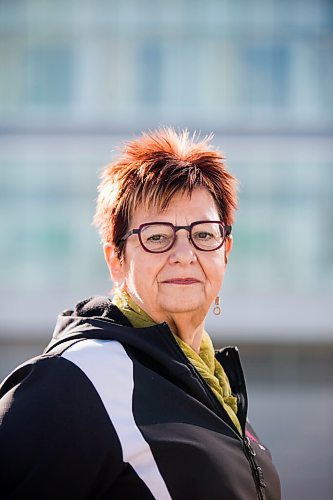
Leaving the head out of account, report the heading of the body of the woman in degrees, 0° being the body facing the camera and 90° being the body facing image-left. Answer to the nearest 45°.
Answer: approximately 315°

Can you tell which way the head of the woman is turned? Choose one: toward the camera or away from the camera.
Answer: toward the camera
